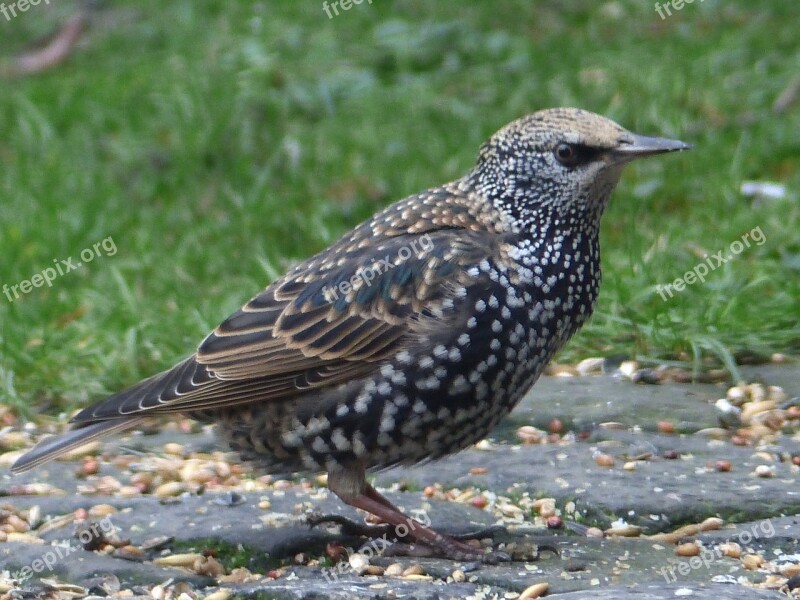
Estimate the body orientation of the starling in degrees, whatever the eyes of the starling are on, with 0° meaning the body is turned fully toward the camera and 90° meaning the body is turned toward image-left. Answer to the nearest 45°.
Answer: approximately 270°

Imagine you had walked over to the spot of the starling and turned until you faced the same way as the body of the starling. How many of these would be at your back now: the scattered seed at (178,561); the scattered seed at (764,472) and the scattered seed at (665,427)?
1

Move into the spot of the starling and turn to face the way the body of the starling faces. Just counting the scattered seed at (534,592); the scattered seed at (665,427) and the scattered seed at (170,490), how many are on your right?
1

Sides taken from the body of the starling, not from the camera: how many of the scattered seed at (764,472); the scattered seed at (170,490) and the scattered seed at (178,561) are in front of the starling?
1

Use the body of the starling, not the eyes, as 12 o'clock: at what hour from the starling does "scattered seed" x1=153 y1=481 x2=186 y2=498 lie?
The scattered seed is roughly at 7 o'clock from the starling.

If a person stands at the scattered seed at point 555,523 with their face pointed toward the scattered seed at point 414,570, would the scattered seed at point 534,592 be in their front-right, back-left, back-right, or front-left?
front-left

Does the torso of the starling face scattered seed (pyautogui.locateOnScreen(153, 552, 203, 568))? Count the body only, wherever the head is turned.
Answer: no

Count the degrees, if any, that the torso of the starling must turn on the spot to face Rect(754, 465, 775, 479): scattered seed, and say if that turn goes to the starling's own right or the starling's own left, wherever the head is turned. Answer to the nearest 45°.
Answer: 0° — it already faces it

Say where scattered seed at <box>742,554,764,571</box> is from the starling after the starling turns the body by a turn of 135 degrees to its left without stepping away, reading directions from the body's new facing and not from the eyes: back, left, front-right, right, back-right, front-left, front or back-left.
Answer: back

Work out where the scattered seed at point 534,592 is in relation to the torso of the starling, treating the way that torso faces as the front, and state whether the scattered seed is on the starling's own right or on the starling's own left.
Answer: on the starling's own right

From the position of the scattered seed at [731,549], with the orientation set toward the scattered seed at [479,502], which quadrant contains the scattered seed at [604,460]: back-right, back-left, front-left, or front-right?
front-right
